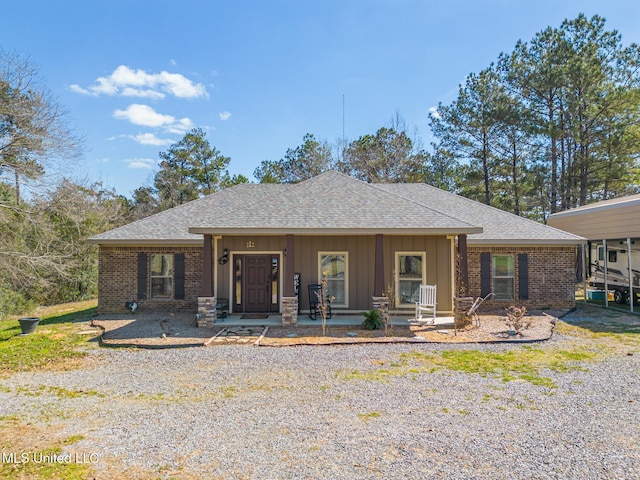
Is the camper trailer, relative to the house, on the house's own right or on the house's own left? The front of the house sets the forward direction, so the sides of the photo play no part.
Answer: on the house's own left

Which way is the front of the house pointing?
toward the camera

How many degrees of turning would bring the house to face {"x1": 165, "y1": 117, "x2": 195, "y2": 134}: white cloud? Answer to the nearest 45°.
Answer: approximately 135° to its right

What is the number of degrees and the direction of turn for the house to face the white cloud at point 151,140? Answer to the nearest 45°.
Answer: approximately 135° to its right

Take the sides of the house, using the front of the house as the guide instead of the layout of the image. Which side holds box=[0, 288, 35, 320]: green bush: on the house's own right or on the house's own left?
on the house's own right
